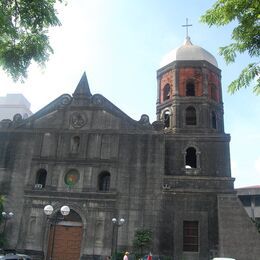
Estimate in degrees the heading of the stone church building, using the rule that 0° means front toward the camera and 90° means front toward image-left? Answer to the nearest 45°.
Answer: approximately 0°

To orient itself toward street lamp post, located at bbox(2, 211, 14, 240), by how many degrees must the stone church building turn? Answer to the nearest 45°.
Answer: approximately 90° to its right
